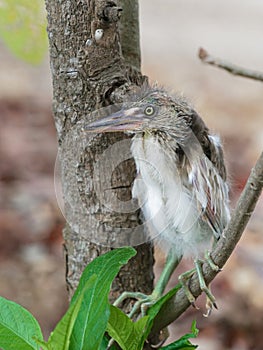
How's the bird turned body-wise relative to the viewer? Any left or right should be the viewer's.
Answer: facing the viewer and to the left of the viewer
